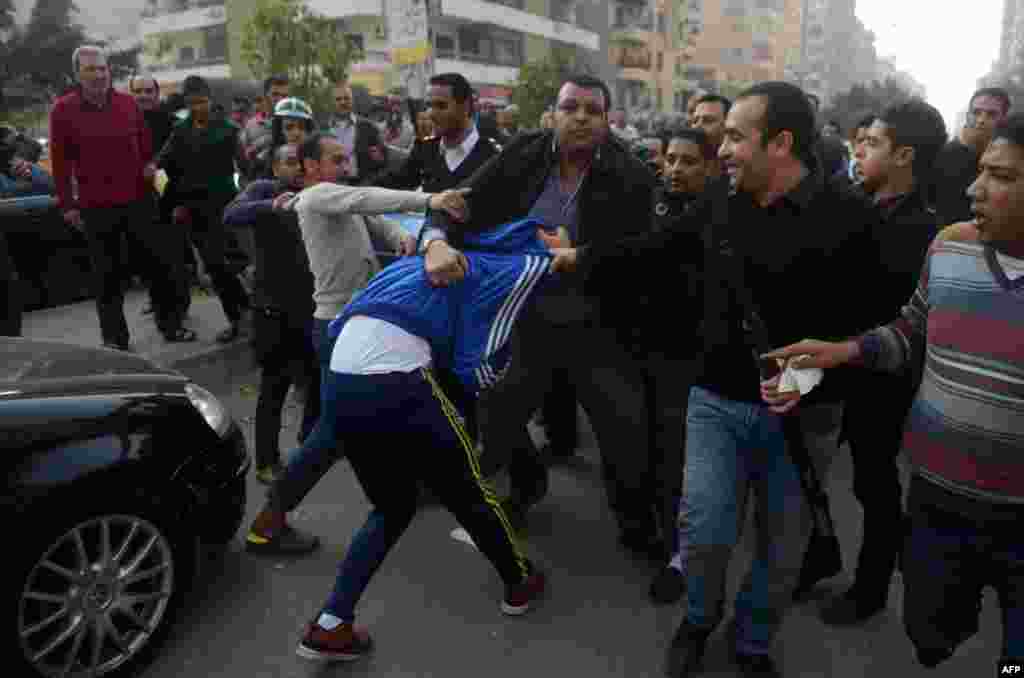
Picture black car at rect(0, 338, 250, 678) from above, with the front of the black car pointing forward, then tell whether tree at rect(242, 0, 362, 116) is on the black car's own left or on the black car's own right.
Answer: on the black car's own left

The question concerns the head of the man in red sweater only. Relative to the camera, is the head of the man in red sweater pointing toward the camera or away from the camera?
toward the camera

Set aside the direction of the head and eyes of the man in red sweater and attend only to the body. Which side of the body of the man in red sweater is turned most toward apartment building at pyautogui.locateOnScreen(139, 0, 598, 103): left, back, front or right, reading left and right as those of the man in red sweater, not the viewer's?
back

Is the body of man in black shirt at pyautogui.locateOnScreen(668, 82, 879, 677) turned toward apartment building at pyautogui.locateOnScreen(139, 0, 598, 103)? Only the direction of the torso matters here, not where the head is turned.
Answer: no

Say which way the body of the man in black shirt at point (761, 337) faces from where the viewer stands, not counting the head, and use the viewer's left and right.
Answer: facing the viewer and to the left of the viewer

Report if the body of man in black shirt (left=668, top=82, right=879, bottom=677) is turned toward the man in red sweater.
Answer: no

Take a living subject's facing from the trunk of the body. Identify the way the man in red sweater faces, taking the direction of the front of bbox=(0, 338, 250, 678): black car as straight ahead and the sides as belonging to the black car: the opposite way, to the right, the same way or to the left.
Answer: to the right

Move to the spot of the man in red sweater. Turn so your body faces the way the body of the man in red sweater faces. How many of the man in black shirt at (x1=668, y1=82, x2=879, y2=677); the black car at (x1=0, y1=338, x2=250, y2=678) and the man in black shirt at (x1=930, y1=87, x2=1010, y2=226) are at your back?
0

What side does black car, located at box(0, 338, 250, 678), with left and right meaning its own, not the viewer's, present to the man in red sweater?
left

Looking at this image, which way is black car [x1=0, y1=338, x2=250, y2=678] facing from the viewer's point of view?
to the viewer's right

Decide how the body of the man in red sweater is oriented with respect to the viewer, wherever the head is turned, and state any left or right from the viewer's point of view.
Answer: facing the viewer

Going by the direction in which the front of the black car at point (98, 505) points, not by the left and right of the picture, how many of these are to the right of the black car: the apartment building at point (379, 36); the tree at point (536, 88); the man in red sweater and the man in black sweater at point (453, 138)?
0

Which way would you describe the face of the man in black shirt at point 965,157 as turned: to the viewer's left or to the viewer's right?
to the viewer's left

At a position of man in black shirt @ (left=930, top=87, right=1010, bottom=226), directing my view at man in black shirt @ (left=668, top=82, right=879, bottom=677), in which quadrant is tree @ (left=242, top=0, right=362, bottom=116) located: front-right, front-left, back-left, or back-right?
back-right

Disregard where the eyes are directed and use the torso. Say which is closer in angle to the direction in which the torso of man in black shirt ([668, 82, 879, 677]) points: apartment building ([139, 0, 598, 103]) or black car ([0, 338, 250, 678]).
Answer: the black car

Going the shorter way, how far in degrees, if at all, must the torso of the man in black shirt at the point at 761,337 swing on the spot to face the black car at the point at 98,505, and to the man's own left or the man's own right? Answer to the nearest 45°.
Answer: approximately 45° to the man's own right
